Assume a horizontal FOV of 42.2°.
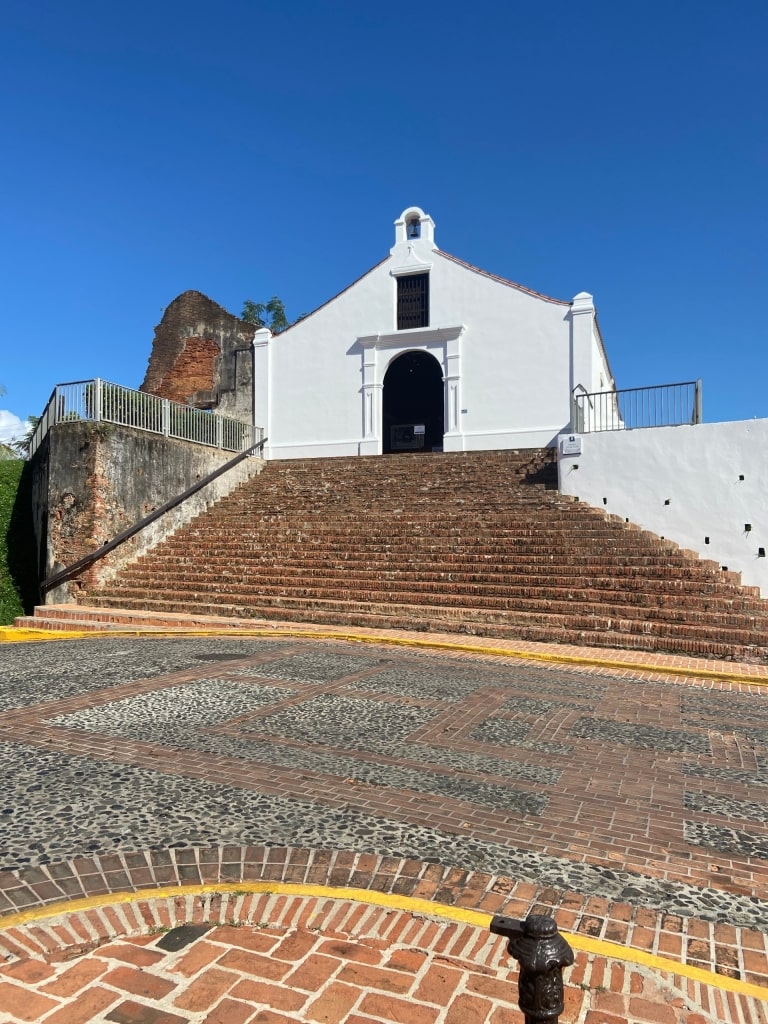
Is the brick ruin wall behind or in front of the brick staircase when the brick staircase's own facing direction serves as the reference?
behind

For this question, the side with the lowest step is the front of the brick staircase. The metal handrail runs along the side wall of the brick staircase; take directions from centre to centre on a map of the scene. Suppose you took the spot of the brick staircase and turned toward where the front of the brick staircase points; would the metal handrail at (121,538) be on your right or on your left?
on your right

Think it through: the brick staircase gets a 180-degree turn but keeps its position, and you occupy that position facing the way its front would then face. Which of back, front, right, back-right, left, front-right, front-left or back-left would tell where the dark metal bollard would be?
back

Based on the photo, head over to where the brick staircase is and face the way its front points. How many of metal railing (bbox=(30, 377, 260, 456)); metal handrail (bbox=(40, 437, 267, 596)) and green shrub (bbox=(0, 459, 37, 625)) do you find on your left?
0

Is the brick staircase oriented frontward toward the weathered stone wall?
no

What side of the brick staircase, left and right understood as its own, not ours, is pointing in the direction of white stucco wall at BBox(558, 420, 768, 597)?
left

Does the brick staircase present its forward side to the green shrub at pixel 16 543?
no

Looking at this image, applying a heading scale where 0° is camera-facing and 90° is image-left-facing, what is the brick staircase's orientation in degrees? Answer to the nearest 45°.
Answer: approximately 0°

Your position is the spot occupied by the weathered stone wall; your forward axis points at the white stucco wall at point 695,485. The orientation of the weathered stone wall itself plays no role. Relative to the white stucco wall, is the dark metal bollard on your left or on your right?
right
